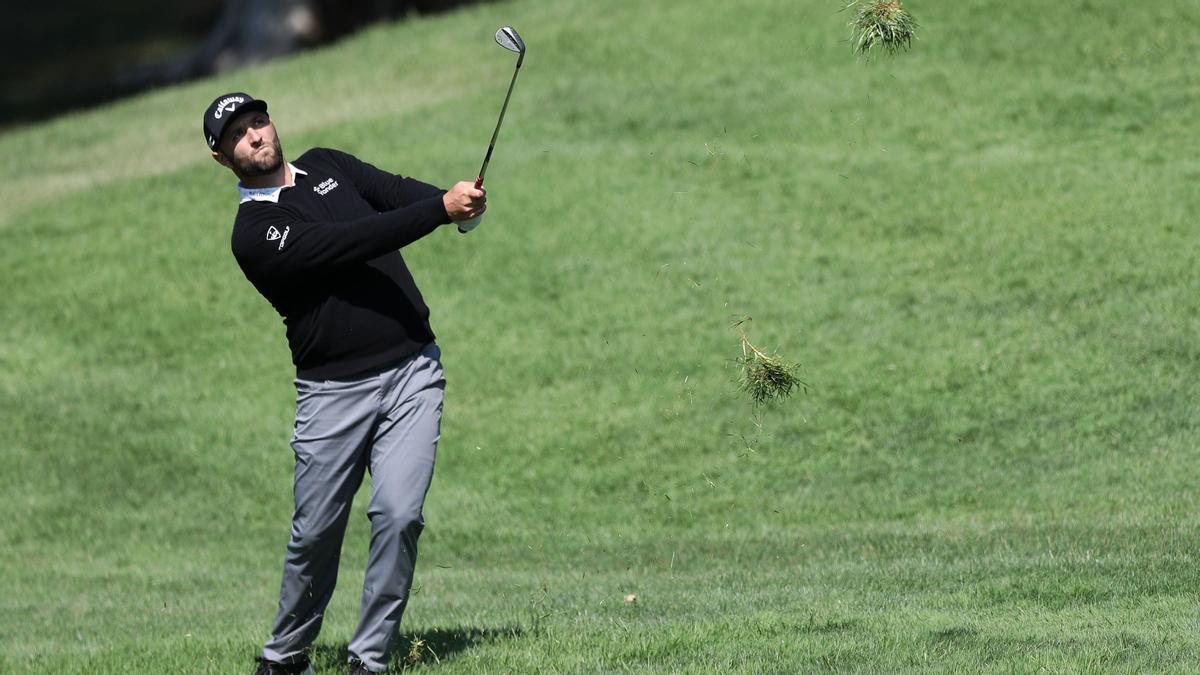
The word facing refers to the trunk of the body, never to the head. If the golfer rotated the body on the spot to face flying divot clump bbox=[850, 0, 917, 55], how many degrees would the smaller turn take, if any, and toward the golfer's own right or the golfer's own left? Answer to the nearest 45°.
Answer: approximately 45° to the golfer's own left

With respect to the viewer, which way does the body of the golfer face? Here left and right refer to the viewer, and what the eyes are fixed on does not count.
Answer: facing the viewer and to the right of the viewer

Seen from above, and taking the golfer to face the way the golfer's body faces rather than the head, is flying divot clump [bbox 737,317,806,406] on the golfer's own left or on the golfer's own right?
on the golfer's own left
